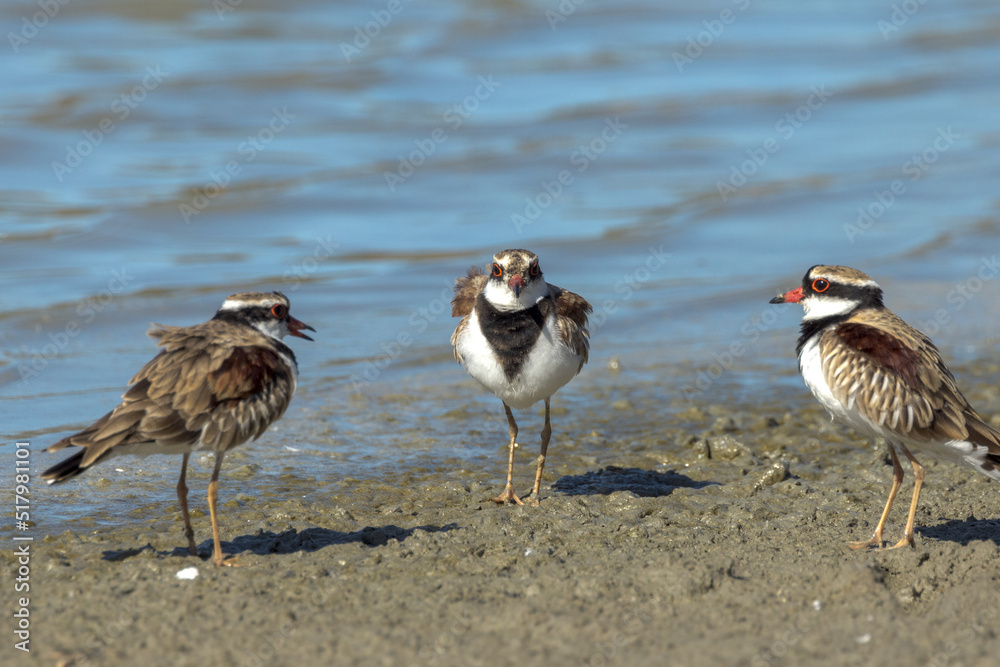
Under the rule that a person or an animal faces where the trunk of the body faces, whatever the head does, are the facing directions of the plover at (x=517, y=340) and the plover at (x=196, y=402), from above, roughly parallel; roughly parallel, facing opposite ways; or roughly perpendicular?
roughly perpendicular

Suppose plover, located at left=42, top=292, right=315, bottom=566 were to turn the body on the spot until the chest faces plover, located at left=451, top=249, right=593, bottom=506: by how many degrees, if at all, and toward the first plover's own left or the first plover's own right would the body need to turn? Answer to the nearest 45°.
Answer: approximately 45° to the first plover's own left

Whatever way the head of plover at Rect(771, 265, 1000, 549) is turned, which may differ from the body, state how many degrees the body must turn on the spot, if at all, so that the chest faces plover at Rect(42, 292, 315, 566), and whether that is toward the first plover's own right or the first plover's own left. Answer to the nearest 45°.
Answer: approximately 45° to the first plover's own left

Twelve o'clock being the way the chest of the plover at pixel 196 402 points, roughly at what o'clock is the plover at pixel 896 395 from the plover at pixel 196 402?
the plover at pixel 896 395 is roughly at 12 o'clock from the plover at pixel 196 402.

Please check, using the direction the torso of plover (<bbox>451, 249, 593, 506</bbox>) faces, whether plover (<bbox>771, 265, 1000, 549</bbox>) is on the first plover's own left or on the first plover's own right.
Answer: on the first plover's own left

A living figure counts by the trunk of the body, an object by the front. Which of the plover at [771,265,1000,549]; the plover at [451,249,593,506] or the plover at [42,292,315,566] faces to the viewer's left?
the plover at [771,265,1000,549]

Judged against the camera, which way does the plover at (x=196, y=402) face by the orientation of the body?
to the viewer's right

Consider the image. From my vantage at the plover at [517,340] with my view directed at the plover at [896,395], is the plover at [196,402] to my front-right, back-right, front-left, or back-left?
back-right

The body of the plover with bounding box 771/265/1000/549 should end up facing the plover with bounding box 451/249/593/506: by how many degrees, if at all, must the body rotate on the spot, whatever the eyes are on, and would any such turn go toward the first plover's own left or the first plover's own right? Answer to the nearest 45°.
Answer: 0° — it already faces it

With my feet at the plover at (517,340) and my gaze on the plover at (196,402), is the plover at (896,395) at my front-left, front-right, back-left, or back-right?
back-left

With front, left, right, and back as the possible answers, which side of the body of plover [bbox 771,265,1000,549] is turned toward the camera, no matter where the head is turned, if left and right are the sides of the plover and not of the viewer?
left
